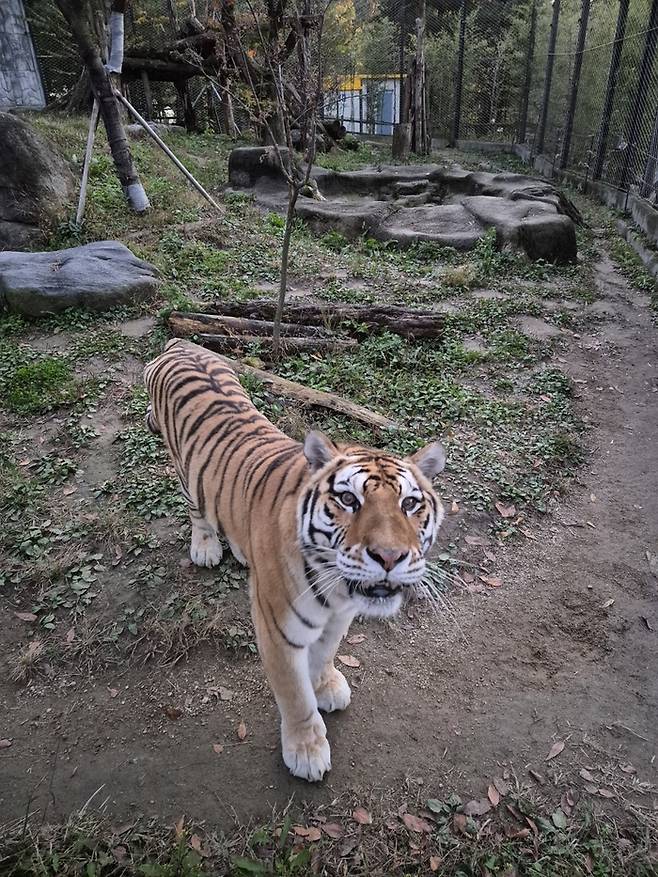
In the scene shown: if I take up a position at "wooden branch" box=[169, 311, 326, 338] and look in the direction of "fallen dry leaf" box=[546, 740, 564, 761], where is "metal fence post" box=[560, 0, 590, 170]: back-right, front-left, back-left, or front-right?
back-left

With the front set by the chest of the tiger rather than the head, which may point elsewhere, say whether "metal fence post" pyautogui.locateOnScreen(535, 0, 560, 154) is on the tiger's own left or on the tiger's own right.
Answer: on the tiger's own left

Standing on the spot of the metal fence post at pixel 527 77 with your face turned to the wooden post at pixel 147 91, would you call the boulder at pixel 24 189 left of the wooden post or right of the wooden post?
left

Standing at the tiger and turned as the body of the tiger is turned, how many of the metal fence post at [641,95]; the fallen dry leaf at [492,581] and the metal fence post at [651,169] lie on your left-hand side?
3

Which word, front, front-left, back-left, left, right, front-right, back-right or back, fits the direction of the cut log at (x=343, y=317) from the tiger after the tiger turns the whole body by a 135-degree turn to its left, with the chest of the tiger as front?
front

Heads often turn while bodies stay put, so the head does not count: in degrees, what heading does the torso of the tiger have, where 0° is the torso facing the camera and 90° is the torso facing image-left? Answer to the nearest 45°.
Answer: approximately 315°

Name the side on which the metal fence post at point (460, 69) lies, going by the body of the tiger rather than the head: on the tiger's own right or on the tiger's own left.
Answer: on the tiger's own left
